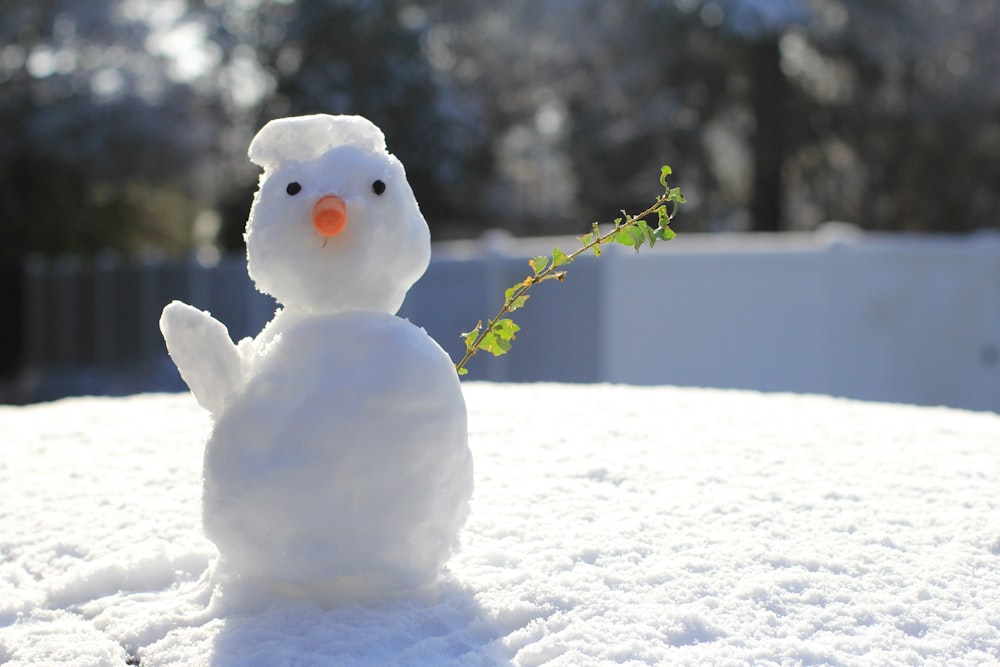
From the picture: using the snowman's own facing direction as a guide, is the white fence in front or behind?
behind

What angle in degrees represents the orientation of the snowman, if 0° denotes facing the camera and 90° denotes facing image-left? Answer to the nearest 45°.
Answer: approximately 0°

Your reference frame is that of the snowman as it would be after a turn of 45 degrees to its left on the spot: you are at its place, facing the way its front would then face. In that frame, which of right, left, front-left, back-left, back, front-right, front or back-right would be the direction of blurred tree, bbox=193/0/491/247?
back-left

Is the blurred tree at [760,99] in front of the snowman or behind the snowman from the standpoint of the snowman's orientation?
behind

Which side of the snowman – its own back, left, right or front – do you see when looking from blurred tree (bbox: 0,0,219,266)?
back
